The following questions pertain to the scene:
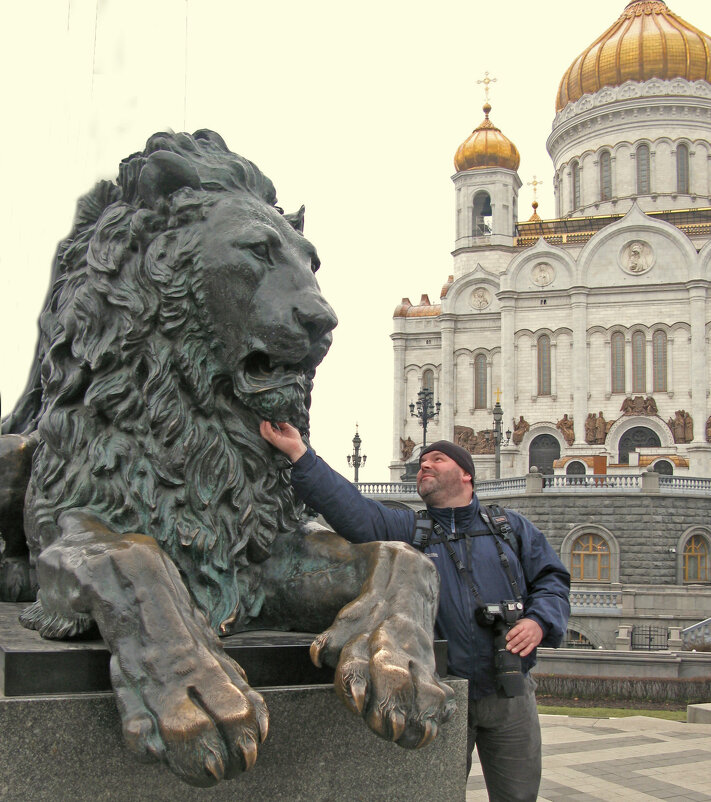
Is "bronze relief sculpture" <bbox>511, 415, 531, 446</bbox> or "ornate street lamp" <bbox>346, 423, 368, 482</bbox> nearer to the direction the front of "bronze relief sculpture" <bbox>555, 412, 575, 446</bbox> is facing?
the ornate street lamp

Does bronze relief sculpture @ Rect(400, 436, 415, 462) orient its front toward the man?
yes

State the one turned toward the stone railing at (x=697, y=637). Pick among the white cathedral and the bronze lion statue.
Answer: the white cathedral

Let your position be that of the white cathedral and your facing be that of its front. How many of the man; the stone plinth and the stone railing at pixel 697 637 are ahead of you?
3

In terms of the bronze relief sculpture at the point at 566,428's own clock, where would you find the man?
The man is roughly at 12 o'clock from the bronze relief sculpture.

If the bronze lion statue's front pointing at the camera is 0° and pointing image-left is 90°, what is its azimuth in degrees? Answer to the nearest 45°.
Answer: approximately 315°

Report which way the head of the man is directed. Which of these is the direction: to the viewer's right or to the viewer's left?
to the viewer's left

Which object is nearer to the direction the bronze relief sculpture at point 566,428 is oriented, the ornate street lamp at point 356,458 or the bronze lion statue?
the bronze lion statue

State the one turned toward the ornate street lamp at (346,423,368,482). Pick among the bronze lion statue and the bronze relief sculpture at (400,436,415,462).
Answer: the bronze relief sculpture

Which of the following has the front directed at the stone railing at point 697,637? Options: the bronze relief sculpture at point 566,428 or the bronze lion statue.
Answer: the bronze relief sculpture

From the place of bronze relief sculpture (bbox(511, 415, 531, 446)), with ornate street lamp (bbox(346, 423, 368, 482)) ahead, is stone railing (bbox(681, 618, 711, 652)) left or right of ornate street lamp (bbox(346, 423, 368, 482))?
left

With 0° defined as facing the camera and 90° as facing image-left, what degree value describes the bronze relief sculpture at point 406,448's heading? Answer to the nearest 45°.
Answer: approximately 0°
